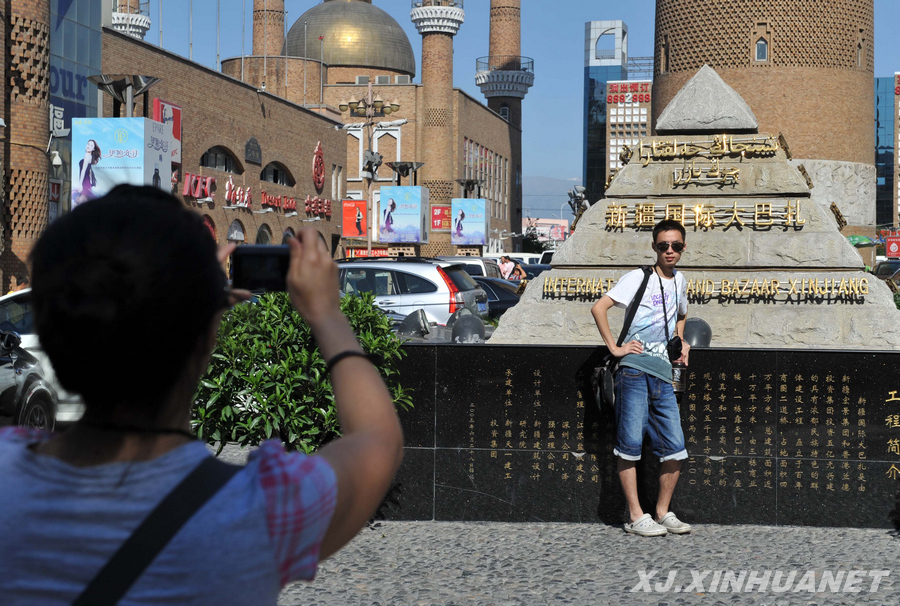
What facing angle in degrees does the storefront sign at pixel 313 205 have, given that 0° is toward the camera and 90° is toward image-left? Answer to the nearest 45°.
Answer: approximately 315°

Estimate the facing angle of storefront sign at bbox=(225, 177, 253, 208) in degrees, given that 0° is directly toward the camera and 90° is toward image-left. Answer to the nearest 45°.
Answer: approximately 315°

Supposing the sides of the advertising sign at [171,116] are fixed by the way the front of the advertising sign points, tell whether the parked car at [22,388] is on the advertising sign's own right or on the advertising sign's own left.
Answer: on the advertising sign's own right

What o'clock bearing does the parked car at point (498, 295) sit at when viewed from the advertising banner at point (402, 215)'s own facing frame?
The parked car is roughly at 12 o'clock from the advertising banner.

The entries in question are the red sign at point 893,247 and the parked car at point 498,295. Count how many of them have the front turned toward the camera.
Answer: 1

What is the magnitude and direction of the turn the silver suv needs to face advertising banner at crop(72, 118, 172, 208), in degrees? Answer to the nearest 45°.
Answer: approximately 45° to its left
